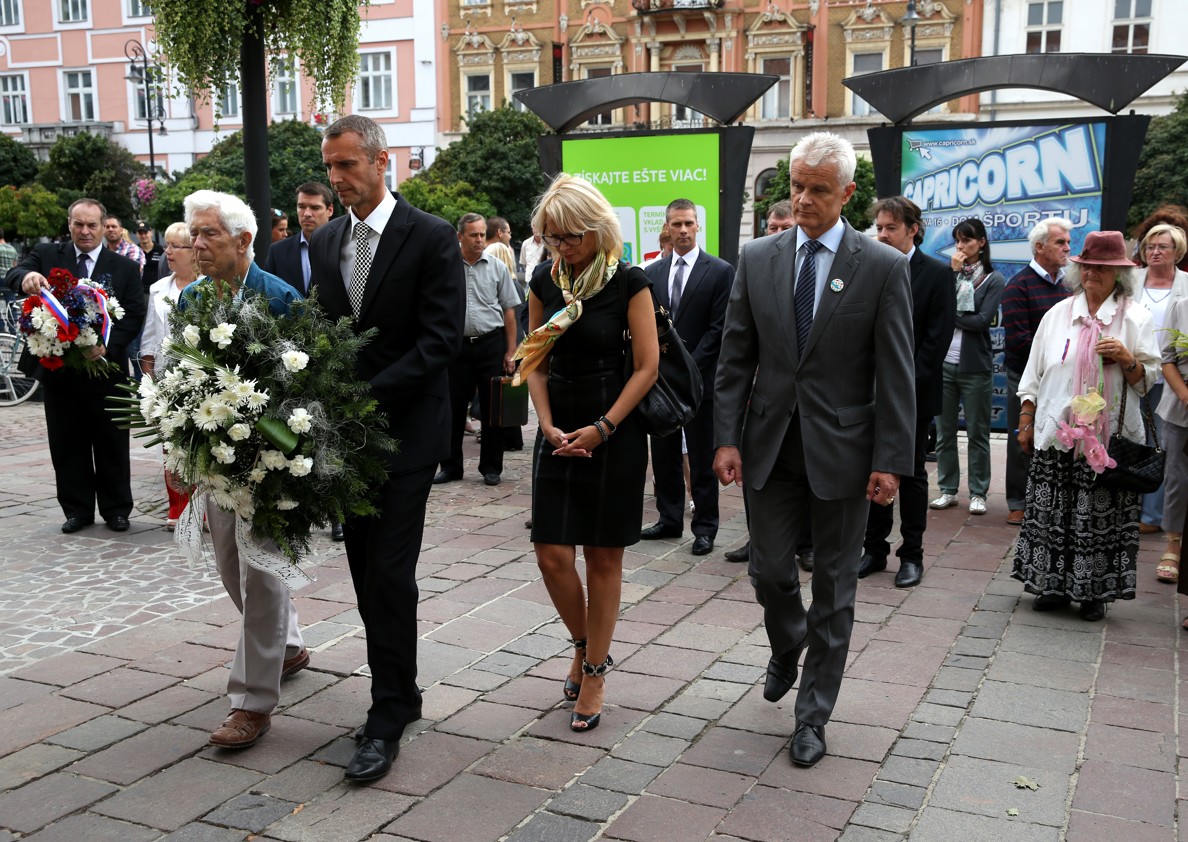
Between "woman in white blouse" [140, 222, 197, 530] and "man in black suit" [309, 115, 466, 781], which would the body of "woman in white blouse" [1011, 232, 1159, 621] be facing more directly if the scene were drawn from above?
the man in black suit

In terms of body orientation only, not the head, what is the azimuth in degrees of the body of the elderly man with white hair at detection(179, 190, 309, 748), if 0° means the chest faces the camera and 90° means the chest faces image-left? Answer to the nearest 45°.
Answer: approximately 45°

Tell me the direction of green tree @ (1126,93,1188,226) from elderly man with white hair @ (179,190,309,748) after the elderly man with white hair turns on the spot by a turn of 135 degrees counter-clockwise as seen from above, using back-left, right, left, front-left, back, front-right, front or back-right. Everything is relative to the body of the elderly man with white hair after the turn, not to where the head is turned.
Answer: front-left

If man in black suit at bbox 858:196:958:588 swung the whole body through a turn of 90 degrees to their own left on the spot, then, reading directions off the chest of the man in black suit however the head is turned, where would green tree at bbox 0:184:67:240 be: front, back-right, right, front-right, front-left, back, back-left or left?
back

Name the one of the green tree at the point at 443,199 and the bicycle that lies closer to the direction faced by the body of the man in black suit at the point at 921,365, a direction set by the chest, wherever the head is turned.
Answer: the bicycle

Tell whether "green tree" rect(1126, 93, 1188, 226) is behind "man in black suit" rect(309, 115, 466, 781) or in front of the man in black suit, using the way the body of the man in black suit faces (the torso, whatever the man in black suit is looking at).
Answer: behind

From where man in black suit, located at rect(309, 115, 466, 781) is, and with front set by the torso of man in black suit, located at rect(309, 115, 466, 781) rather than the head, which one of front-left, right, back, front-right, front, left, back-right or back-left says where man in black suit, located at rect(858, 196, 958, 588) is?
back

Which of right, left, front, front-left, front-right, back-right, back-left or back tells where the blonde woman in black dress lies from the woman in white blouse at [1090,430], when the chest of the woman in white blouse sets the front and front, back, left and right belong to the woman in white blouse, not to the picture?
front-right

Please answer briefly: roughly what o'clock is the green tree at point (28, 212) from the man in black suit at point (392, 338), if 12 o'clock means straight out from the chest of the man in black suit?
The green tree is roughly at 4 o'clock from the man in black suit.

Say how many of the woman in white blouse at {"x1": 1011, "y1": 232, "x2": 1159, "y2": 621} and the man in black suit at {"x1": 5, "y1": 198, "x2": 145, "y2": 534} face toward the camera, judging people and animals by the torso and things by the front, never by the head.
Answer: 2
